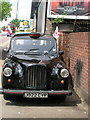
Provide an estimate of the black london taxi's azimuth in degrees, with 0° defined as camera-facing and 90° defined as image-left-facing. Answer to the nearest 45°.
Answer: approximately 0°

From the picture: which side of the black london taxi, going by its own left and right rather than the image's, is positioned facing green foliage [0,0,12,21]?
back
